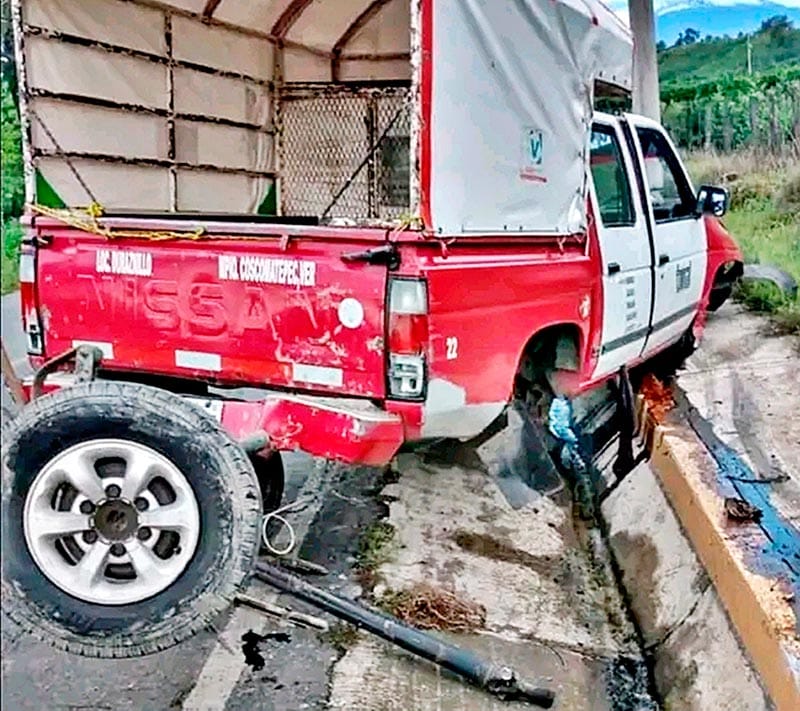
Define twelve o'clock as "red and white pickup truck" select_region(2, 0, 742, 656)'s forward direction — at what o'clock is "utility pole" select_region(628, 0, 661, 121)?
The utility pole is roughly at 12 o'clock from the red and white pickup truck.

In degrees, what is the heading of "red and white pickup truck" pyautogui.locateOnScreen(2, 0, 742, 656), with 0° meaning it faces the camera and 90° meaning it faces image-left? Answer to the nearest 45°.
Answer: approximately 225°

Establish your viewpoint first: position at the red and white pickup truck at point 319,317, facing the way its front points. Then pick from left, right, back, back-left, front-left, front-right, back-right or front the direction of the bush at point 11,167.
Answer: left

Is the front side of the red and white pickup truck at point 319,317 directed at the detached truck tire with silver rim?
no

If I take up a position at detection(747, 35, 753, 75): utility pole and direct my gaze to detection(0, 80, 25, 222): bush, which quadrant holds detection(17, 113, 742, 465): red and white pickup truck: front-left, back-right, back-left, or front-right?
front-left

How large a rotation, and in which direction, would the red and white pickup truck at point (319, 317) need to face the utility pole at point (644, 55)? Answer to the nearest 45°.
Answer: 0° — it already faces it

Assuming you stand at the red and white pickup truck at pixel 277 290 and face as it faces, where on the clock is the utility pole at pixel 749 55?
The utility pole is roughly at 1 o'clock from the red and white pickup truck.

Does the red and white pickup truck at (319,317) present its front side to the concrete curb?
no
